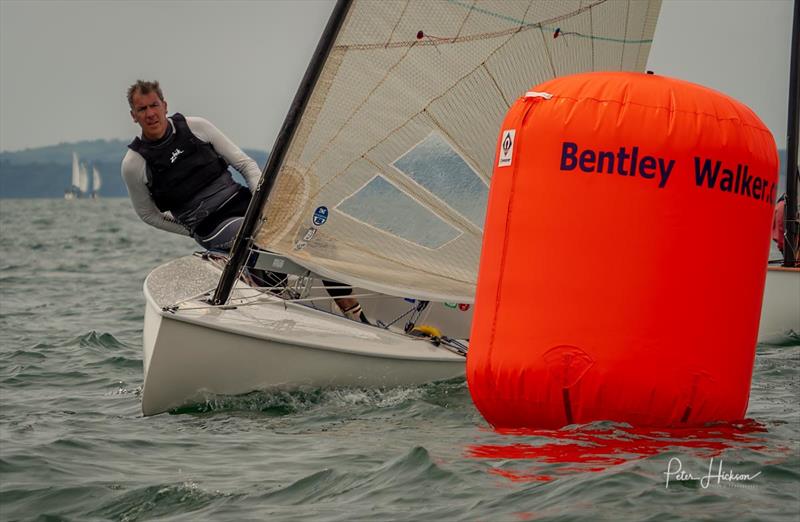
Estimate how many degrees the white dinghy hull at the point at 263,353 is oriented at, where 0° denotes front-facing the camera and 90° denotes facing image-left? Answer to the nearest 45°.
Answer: approximately 45°

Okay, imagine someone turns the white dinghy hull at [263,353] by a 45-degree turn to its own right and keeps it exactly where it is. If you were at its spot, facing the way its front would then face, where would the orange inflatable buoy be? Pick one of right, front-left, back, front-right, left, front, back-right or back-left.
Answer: back-left

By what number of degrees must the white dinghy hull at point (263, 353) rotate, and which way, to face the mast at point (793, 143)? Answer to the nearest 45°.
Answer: approximately 180°
